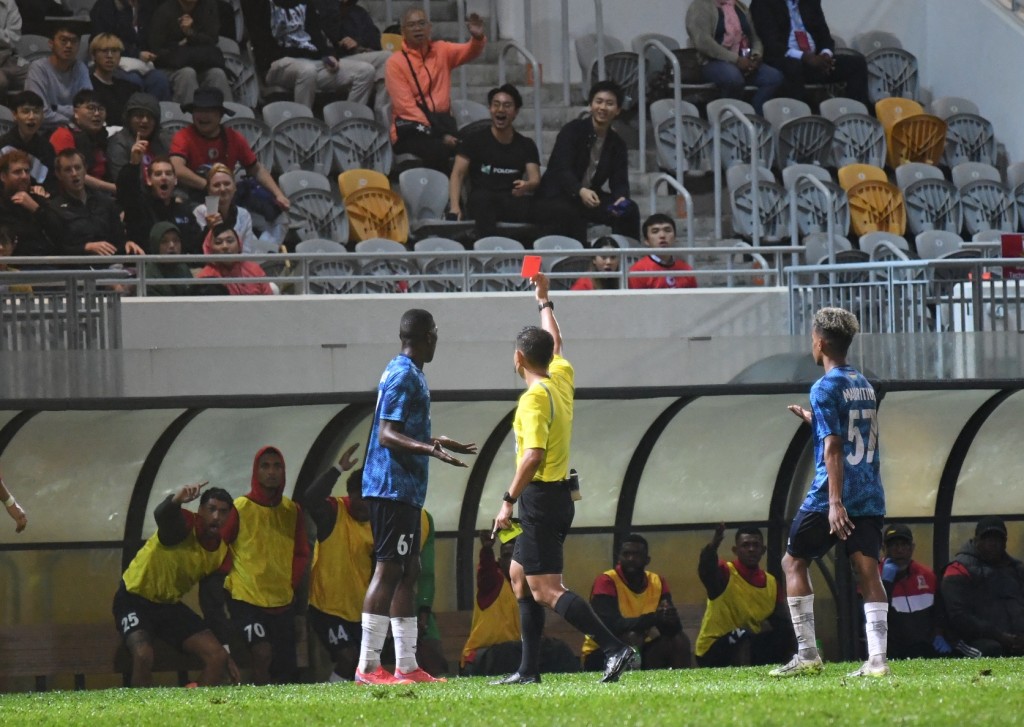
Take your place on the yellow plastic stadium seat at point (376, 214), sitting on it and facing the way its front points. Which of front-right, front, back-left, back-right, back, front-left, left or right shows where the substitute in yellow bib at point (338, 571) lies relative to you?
front

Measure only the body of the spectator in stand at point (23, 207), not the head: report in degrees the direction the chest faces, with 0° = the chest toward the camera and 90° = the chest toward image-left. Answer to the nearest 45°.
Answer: approximately 315°

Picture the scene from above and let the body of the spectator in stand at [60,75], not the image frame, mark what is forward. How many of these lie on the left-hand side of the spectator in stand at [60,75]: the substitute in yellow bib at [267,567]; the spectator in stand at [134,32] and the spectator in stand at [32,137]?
1

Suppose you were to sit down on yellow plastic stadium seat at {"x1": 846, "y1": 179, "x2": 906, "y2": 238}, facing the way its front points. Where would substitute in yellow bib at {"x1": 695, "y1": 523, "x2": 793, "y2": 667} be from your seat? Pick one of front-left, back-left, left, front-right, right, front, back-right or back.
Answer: front

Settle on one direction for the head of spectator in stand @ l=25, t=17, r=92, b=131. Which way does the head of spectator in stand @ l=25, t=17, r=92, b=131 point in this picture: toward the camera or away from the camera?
toward the camera

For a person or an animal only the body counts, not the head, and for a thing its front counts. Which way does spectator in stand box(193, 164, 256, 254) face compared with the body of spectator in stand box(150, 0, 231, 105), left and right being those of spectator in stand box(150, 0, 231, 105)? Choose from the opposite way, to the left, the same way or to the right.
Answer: the same way

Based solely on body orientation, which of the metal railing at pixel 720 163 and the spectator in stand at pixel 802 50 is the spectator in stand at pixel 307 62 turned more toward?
the metal railing

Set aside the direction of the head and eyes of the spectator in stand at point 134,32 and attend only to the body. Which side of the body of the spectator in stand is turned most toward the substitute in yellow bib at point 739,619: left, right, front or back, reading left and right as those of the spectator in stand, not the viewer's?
front

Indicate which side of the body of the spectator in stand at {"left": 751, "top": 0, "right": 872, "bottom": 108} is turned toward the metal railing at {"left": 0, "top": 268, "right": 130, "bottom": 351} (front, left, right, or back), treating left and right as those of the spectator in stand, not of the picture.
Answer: right

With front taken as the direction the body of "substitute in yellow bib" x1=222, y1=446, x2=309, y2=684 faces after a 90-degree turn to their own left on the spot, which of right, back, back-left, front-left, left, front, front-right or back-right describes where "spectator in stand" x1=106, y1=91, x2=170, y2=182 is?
left

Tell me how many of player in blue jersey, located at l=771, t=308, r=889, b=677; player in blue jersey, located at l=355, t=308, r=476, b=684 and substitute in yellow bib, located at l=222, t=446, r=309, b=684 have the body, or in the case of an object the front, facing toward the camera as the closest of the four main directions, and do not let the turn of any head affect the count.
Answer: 1

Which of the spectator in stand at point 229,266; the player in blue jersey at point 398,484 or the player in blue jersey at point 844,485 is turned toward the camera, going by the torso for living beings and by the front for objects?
the spectator in stand

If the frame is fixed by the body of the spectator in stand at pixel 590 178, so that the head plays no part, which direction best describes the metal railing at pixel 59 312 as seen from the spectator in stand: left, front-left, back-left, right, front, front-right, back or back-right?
front-right

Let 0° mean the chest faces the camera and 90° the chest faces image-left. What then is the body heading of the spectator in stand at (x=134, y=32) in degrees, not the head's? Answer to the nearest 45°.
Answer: approximately 315°

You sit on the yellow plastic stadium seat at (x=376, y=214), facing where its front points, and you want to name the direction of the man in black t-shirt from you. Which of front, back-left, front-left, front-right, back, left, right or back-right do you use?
left

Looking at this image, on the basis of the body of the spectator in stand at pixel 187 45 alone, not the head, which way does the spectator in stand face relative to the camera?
toward the camera

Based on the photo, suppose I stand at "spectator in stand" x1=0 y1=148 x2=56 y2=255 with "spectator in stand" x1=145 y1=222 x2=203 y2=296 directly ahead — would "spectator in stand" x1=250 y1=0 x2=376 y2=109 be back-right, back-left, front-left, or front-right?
front-left

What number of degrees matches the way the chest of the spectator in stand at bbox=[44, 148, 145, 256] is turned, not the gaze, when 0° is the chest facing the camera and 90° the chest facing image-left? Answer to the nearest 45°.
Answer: approximately 315°

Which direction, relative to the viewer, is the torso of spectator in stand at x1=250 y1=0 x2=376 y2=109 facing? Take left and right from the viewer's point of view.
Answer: facing the viewer and to the right of the viewer

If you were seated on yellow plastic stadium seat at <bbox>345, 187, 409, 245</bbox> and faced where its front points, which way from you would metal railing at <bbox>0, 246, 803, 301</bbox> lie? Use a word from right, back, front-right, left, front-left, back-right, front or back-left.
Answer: front

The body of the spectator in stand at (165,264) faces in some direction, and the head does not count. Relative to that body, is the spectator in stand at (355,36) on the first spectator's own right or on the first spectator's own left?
on the first spectator's own left

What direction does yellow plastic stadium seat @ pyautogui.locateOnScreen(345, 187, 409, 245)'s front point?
toward the camera

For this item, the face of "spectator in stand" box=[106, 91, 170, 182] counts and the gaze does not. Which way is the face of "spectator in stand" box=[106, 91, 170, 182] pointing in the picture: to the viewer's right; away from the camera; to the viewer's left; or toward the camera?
toward the camera
